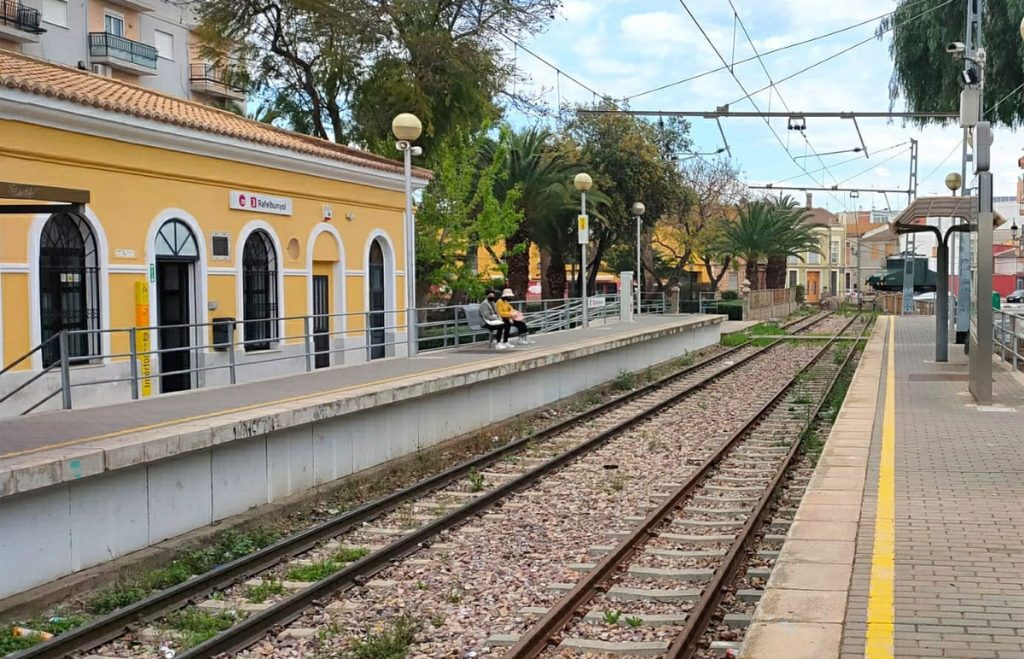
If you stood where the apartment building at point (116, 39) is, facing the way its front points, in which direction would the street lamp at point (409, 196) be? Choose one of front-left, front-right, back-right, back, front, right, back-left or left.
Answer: front-right

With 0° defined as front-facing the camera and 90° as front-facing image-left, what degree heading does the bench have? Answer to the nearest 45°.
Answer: approximately 315°

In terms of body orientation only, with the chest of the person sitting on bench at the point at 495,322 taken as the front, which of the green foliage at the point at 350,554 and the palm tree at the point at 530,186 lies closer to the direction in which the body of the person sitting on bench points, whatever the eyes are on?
the green foliage

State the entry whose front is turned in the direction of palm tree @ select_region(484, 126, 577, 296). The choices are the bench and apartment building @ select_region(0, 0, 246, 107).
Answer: the apartment building

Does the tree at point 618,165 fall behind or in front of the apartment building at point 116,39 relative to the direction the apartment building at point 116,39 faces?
in front

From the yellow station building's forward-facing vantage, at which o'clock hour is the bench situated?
The bench is roughly at 10 o'clock from the yellow station building.

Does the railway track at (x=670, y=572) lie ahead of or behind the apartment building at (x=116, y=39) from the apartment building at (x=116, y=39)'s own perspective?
ahead

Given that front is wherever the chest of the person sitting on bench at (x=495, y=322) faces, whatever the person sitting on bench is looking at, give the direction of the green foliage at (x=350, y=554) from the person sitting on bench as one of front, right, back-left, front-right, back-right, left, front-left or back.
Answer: front-right

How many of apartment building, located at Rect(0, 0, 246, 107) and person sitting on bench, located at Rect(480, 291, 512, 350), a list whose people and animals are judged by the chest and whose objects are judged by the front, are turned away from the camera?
0

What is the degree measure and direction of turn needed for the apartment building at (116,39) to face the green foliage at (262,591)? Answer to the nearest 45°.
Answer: approximately 45° to its right
